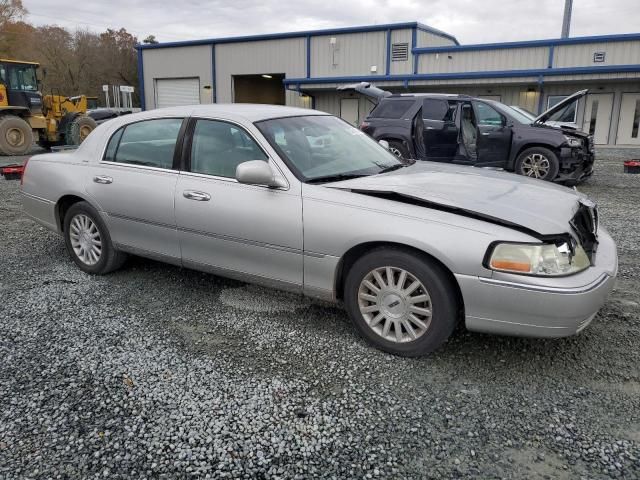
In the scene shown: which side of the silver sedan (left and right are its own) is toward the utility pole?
left

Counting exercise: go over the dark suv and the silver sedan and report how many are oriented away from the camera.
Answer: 0

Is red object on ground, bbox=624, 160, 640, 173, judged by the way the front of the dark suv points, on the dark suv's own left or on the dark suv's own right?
on the dark suv's own left

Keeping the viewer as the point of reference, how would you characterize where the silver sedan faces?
facing the viewer and to the right of the viewer

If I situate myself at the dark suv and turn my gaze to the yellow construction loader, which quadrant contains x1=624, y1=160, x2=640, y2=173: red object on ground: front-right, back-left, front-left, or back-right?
back-right

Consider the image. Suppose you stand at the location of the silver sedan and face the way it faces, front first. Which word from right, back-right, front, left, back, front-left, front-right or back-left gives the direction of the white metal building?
back-left

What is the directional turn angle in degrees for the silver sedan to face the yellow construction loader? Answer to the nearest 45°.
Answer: approximately 180°

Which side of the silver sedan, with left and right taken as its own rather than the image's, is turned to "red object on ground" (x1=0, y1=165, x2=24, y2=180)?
back
